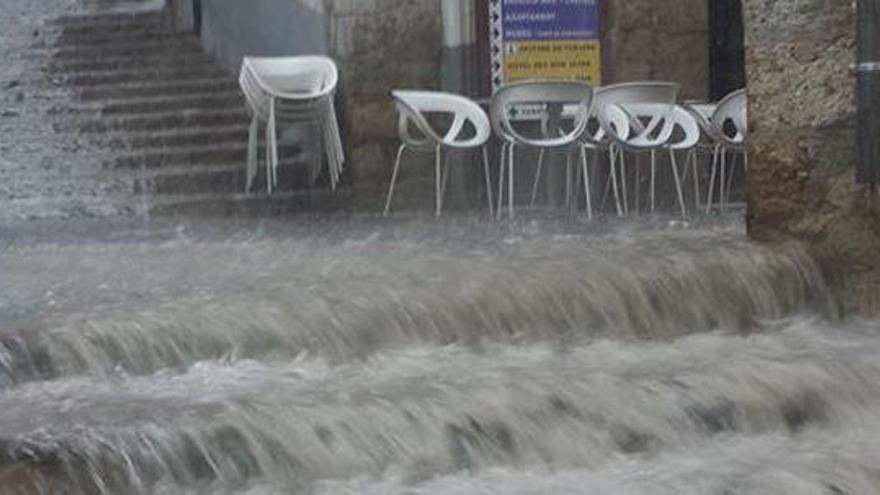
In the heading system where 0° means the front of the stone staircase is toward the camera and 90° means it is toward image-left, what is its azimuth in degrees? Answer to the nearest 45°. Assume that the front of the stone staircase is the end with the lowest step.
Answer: approximately 0°

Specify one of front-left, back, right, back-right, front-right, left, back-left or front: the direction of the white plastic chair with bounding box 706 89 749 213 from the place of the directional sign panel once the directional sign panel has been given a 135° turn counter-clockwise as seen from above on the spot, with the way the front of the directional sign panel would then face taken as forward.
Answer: right

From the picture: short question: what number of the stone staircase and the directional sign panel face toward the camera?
2

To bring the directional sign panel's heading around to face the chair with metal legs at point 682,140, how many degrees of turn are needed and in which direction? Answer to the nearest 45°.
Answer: approximately 45° to its left

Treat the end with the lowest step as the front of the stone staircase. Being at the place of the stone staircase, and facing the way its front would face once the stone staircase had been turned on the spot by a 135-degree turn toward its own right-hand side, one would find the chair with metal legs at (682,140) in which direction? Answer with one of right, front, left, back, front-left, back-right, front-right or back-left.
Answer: back

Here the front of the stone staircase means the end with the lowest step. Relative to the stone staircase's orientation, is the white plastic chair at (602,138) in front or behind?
in front

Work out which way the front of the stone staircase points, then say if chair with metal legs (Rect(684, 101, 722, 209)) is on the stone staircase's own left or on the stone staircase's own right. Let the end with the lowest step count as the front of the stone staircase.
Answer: on the stone staircase's own left

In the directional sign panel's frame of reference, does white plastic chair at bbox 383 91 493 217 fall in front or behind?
in front

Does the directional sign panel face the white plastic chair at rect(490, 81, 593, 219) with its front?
yes

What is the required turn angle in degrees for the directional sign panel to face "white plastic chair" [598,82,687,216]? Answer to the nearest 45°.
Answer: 0° — it already faces it

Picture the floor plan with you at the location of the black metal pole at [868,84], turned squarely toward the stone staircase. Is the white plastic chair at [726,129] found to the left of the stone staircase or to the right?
right

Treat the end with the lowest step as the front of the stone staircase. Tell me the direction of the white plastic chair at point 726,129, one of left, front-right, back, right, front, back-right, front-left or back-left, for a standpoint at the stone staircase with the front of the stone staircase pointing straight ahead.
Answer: front-left

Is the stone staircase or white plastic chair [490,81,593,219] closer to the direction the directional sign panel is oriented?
the white plastic chair

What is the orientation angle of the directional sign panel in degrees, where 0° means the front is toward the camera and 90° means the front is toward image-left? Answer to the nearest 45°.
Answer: approximately 0°
